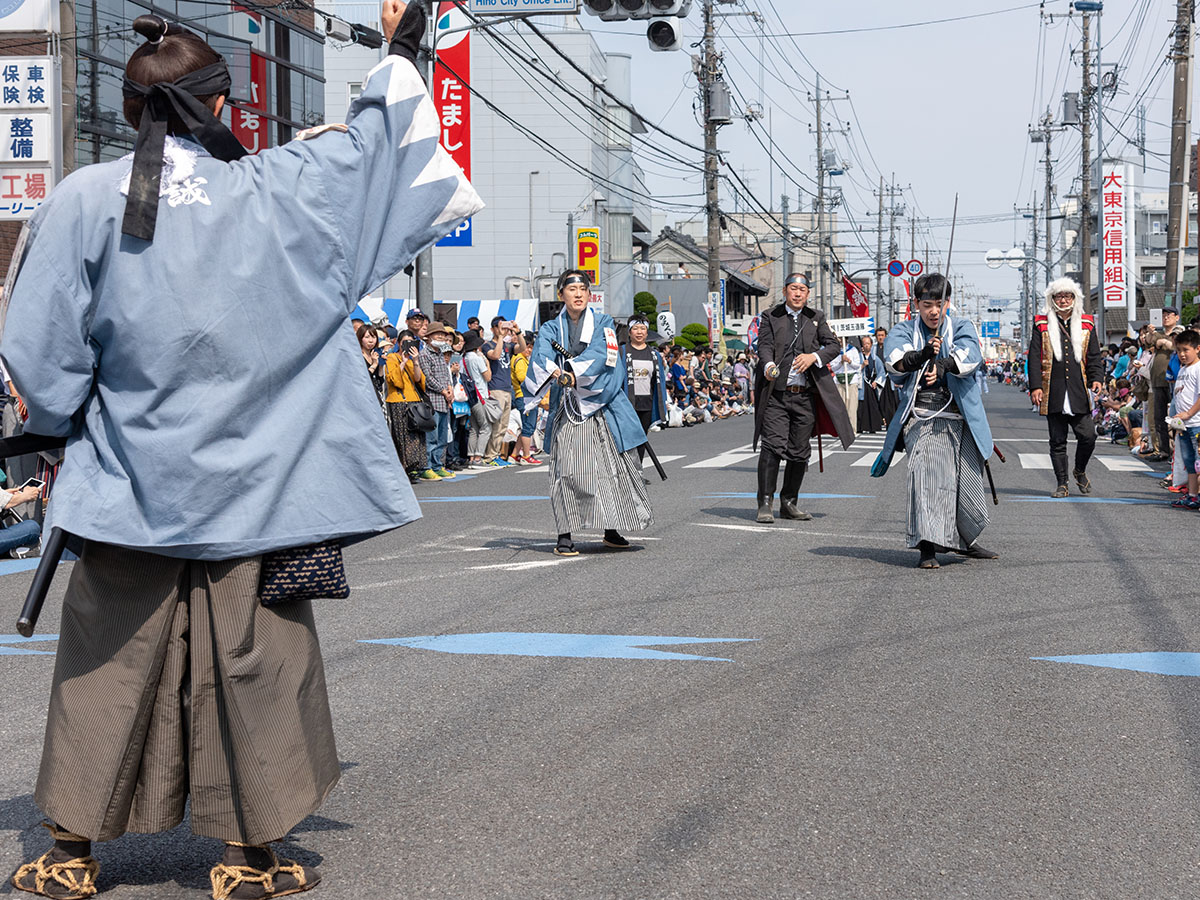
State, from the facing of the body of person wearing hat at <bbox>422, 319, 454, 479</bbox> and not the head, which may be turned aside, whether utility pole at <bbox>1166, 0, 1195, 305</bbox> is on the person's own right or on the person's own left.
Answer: on the person's own left

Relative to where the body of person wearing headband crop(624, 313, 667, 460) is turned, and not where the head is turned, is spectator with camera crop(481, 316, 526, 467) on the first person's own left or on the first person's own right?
on the first person's own right

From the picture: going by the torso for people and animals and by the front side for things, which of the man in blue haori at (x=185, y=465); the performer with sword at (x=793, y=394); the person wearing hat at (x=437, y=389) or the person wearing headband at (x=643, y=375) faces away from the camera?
the man in blue haori

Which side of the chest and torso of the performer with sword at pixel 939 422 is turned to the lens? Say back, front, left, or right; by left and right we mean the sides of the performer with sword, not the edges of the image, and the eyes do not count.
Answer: front

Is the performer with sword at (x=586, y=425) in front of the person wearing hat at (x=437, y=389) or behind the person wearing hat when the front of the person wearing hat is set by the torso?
in front

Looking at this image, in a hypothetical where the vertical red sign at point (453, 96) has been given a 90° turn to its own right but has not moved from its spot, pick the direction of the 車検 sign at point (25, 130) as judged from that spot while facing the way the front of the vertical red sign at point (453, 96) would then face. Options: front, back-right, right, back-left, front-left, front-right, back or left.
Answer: front-left

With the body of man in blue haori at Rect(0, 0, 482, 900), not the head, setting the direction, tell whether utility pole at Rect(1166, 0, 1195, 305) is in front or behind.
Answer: in front

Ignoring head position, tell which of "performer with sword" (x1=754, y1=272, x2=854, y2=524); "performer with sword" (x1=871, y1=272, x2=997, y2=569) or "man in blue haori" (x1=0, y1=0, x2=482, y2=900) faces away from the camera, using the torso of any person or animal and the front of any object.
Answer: the man in blue haori

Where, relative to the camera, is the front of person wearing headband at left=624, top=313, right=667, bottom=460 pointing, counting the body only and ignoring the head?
toward the camera

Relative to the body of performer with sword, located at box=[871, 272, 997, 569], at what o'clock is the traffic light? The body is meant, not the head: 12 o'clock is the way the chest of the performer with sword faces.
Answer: The traffic light is roughly at 5 o'clock from the performer with sword.

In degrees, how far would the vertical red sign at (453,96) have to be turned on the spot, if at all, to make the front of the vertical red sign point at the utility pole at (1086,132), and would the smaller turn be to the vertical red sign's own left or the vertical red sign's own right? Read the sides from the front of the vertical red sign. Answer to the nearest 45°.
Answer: approximately 135° to the vertical red sign's own left

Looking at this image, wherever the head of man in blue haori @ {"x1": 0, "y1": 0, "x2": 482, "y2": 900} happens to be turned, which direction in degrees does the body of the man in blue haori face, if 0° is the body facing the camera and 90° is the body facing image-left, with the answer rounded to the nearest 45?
approximately 180°
